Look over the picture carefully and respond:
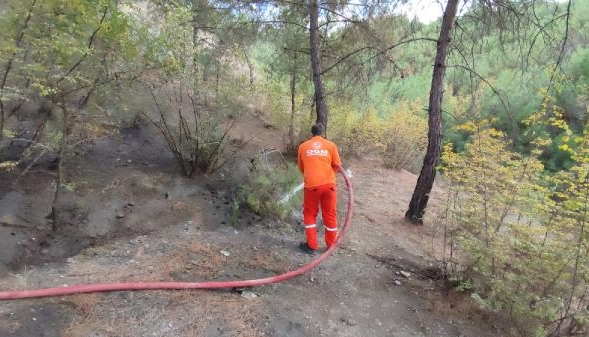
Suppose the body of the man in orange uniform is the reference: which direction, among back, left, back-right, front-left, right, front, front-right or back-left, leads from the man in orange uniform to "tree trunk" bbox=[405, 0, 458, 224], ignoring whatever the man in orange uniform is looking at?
front-right

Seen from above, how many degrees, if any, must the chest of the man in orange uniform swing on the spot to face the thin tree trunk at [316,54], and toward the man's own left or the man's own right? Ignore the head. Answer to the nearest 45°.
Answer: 0° — they already face it

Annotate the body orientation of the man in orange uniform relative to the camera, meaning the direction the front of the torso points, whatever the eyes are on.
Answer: away from the camera

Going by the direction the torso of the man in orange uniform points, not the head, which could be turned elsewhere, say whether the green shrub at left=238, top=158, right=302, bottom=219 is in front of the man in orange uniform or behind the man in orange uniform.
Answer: in front

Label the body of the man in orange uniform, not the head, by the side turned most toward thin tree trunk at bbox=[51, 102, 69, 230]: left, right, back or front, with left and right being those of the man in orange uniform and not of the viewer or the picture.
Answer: left

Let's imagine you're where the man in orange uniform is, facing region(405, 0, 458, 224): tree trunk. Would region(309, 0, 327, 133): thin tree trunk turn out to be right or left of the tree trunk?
left

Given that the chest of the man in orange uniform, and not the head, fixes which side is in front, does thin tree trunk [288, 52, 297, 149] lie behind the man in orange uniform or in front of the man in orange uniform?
in front
